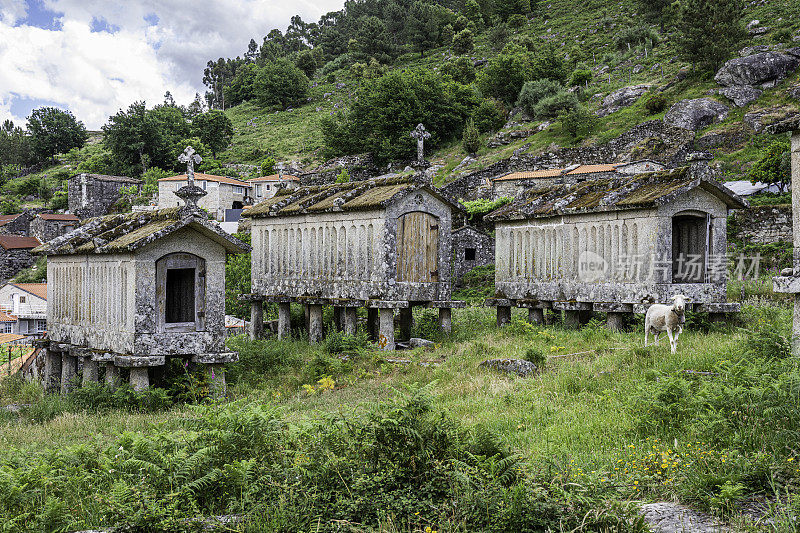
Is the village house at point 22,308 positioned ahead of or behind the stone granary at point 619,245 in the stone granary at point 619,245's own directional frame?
behind

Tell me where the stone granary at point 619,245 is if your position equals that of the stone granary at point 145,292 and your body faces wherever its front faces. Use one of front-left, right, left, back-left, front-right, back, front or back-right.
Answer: front-left

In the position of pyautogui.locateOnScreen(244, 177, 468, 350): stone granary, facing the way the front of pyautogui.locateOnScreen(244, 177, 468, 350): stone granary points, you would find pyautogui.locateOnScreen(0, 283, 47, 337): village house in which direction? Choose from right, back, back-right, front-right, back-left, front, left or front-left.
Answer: back

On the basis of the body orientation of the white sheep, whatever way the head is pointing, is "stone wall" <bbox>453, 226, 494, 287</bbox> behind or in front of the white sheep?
behind

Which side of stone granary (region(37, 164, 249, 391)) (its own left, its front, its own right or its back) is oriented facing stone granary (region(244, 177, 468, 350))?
left

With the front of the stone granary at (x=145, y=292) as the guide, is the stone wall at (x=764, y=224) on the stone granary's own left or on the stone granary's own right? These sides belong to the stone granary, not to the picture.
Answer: on the stone granary's own left

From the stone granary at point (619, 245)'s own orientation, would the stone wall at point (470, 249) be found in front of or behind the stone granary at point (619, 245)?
behind

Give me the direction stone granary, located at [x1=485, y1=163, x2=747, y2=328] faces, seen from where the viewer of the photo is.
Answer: facing the viewer and to the right of the viewer

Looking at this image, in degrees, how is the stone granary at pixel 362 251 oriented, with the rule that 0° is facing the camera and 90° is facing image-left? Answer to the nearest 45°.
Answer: approximately 315°

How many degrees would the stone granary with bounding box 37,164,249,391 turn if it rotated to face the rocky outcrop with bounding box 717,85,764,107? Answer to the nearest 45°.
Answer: approximately 90° to its left

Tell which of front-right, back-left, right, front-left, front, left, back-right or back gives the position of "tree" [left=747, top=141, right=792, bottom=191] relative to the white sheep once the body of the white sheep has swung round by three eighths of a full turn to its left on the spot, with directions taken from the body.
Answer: front

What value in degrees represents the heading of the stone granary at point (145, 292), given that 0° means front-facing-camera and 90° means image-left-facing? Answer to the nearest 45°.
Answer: approximately 315°

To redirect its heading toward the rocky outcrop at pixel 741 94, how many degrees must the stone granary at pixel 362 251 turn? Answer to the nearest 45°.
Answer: approximately 90° to its left

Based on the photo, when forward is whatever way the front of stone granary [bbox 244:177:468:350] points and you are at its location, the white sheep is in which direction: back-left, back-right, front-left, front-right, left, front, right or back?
front

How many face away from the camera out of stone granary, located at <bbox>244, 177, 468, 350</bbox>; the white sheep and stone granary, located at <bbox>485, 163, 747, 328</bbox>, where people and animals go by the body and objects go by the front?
0

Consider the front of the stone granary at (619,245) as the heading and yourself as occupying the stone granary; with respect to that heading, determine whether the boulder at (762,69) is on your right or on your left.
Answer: on your left

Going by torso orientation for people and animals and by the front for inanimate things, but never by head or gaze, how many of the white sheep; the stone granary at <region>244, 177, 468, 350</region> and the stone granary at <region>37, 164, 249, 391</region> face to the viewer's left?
0

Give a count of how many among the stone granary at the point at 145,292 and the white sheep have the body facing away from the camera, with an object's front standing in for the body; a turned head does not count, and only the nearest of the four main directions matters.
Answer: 0
